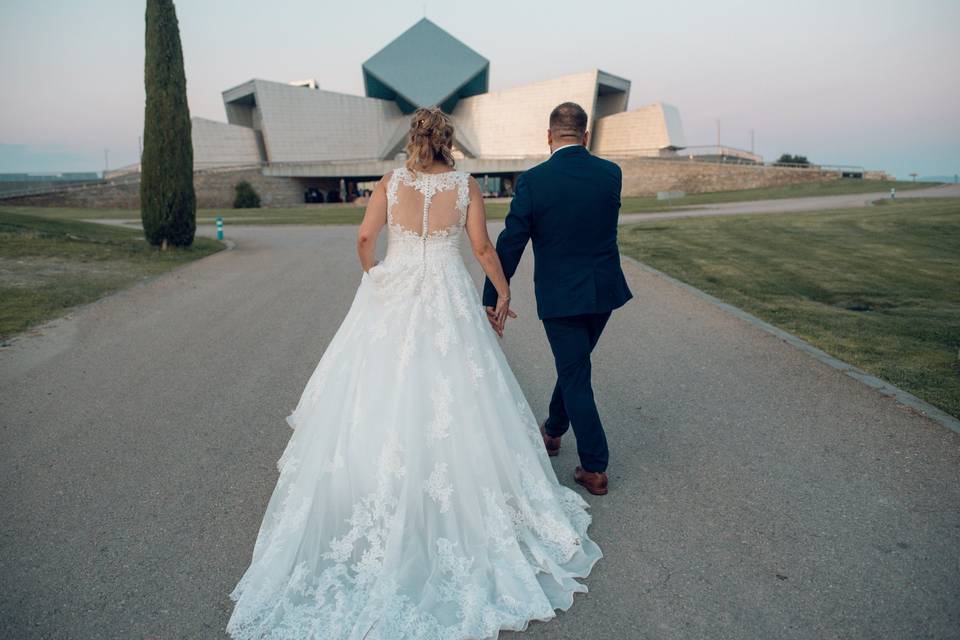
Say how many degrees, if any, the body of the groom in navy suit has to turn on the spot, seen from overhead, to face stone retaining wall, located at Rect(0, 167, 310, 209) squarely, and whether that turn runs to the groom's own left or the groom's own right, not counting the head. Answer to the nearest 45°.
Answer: approximately 45° to the groom's own left

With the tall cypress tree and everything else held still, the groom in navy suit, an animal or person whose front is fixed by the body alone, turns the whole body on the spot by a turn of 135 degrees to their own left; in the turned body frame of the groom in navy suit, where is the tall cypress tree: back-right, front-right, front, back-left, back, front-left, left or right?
right

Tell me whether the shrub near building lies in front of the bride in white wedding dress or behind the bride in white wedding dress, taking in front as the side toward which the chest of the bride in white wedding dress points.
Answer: in front

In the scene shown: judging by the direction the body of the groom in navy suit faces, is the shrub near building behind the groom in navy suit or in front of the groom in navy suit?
in front

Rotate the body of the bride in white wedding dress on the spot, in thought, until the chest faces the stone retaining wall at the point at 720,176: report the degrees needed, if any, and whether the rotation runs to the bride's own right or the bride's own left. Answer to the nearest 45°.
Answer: approximately 45° to the bride's own right

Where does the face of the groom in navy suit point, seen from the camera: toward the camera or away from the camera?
away from the camera

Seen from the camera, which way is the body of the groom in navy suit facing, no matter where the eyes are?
away from the camera

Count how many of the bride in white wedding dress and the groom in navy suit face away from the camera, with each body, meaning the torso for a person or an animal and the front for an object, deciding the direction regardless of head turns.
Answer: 2

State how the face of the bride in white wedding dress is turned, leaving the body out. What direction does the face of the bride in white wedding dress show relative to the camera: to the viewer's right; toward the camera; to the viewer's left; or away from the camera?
away from the camera

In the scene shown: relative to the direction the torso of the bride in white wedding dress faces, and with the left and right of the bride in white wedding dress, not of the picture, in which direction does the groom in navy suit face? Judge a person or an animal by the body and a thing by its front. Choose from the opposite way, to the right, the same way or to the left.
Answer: the same way

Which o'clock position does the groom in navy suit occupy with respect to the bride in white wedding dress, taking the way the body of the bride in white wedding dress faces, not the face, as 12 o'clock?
The groom in navy suit is roughly at 2 o'clock from the bride in white wedding dress.

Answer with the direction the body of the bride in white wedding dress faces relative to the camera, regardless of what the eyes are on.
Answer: away from the camera

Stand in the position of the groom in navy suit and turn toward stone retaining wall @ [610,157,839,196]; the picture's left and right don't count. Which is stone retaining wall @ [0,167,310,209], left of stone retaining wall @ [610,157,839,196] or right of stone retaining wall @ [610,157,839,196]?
left

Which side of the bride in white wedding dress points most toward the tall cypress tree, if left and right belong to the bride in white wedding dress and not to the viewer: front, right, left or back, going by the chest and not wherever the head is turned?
front
